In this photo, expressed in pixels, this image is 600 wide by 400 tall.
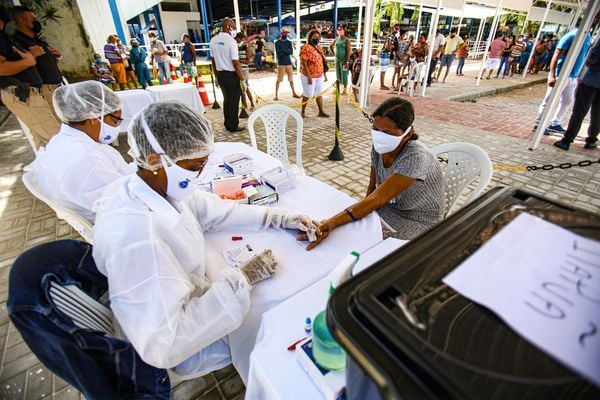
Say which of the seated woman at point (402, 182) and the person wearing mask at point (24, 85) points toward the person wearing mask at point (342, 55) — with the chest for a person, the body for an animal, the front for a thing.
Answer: the person wearing mask at point (24, 85)

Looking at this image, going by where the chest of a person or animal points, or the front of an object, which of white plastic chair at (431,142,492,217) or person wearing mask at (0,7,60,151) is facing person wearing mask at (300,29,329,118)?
person wearing mask at (0,7,60,151)

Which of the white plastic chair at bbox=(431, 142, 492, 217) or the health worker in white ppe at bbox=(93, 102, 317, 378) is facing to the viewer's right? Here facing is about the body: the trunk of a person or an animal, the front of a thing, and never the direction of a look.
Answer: the health worker in white ppe

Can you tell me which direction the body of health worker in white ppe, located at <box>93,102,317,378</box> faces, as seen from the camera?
to the viewer's right

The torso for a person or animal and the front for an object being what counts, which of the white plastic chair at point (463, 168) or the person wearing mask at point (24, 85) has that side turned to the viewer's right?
the person wearing mask

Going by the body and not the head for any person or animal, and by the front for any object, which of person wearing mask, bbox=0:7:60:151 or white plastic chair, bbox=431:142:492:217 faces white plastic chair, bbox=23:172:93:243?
white plastic chair, bbox=431:142:492:217

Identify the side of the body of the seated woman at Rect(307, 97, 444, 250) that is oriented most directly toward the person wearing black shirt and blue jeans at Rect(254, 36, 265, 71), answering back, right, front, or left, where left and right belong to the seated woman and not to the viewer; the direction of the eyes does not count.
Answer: right

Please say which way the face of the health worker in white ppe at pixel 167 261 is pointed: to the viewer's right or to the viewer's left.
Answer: to the viewer's right

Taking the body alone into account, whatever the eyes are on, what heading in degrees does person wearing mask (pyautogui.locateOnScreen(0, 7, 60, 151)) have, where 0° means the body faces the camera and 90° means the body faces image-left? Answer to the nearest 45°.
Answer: approximately 270°

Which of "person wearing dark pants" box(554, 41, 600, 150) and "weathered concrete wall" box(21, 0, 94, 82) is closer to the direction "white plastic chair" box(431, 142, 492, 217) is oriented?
the weathered concrete wall

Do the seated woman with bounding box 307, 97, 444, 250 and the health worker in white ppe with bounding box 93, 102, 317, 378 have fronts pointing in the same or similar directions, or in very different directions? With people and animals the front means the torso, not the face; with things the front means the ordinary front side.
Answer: very different directions

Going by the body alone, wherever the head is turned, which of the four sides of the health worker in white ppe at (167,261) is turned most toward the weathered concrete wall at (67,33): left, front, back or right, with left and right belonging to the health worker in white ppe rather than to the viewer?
left

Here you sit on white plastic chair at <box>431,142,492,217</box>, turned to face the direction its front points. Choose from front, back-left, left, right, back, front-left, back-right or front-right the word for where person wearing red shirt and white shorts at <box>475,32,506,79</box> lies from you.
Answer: back-right

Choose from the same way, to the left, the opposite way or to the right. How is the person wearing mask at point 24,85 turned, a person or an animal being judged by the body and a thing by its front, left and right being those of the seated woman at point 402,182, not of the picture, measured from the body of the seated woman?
the opposite way

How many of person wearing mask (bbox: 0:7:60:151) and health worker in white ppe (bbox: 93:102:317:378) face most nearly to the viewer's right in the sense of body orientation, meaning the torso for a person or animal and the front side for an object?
2
